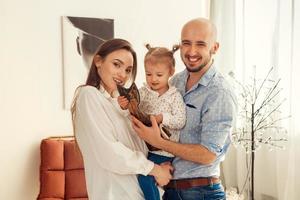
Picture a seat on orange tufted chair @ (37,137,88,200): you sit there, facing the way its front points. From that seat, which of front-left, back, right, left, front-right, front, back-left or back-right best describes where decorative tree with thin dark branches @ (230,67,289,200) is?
left

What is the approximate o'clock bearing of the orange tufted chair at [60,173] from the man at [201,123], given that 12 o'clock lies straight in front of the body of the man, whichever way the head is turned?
The orange tufted chair is roughly at 3 o'clock from the man.

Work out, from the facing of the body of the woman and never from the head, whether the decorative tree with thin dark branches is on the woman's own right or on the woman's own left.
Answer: on the woman's own left

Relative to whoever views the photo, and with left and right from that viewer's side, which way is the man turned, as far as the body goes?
facing the viewer and to the left of the viewer

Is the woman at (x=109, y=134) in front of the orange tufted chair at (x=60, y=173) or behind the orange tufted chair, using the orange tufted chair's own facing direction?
in front

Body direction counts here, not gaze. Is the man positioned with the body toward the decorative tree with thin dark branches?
no

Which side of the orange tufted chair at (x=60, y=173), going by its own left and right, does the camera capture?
front

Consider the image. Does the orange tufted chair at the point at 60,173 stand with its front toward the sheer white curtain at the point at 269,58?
no
